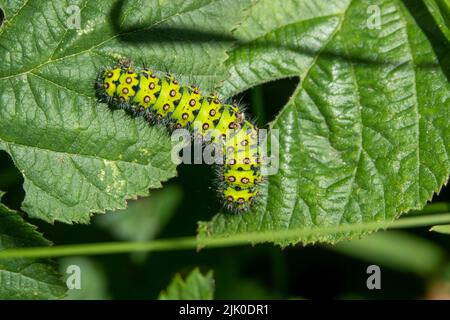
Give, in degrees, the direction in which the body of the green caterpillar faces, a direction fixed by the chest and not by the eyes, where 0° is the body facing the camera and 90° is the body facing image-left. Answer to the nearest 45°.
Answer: approximately 0°
